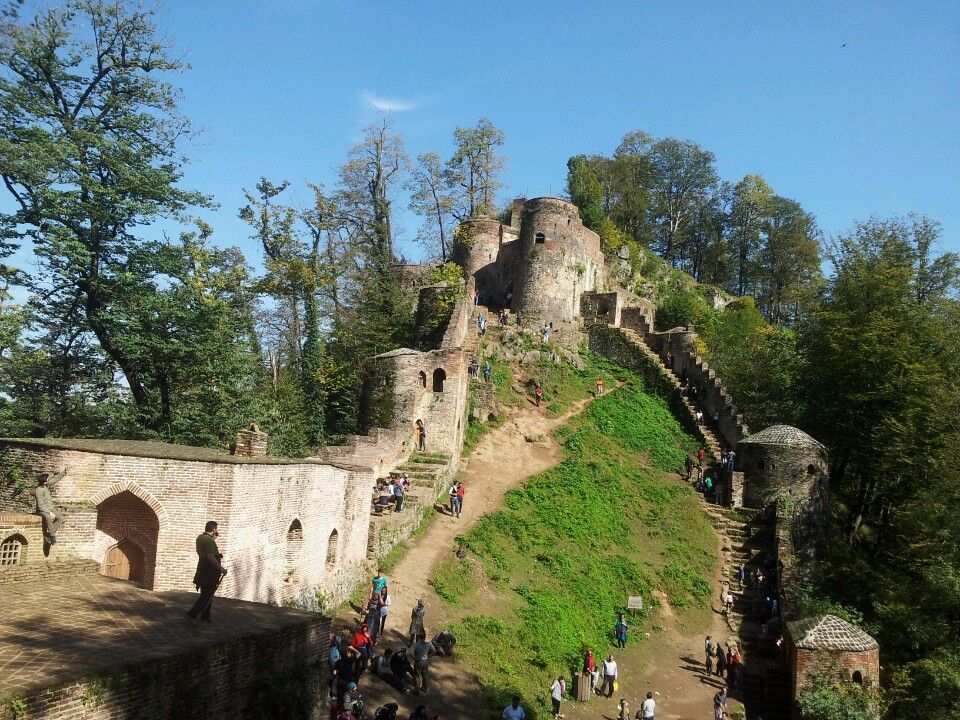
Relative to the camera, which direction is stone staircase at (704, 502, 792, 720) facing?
toward the camera

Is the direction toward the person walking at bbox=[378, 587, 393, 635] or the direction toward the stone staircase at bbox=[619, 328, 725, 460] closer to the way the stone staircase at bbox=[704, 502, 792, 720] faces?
the person walking

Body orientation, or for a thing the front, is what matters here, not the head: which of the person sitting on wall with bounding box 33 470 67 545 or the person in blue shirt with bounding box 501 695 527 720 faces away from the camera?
the person in blue shirt

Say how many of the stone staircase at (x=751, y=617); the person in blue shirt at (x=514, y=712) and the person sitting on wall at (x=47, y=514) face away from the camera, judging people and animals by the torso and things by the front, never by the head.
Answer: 1

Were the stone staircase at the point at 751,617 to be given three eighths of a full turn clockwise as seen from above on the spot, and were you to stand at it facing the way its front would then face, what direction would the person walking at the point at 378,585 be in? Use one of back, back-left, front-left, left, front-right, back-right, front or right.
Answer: left

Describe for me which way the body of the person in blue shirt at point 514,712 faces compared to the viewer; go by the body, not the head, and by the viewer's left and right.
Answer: facing away from the viewer

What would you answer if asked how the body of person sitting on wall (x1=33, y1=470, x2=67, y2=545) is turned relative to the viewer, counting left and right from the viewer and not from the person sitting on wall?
facing the viewer and to the right of the viewer

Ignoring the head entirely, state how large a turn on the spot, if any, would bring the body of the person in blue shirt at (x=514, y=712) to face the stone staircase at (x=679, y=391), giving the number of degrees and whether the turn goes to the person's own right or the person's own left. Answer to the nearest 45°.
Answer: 0° — they already face it
